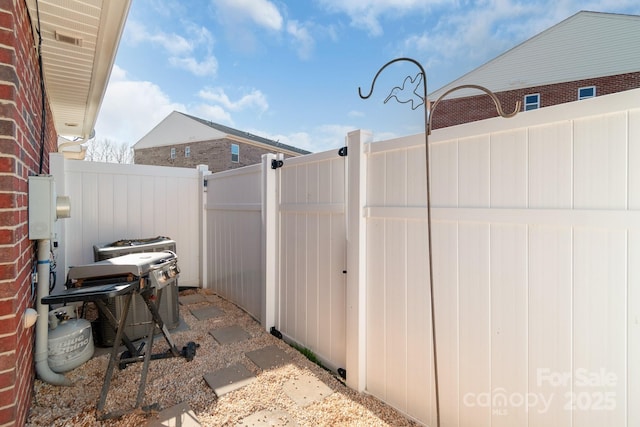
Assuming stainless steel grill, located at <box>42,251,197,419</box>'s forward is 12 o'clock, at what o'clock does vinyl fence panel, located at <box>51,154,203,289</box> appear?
The vinyl fence panel is roughly at 9 o'clock from the stainless steel grill.

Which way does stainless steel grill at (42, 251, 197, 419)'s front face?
to the viewer's right

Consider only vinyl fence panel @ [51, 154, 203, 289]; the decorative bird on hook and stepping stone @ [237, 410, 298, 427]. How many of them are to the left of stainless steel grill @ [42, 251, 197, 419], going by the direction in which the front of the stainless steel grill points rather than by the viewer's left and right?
1

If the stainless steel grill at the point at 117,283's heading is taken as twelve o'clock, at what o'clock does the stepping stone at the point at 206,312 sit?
The stepping stone is roughly at 10 o'clock from the stainless steel grill.

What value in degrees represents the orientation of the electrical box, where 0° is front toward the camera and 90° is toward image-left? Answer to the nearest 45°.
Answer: approximately 270°

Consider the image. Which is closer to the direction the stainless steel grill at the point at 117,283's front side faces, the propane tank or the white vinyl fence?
the white vinyl fence

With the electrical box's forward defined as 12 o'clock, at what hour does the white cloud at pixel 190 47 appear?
The white cloud is roughly at 10 o'clock from the electrical box.

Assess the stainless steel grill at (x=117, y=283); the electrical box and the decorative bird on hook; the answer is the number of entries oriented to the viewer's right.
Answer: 2
